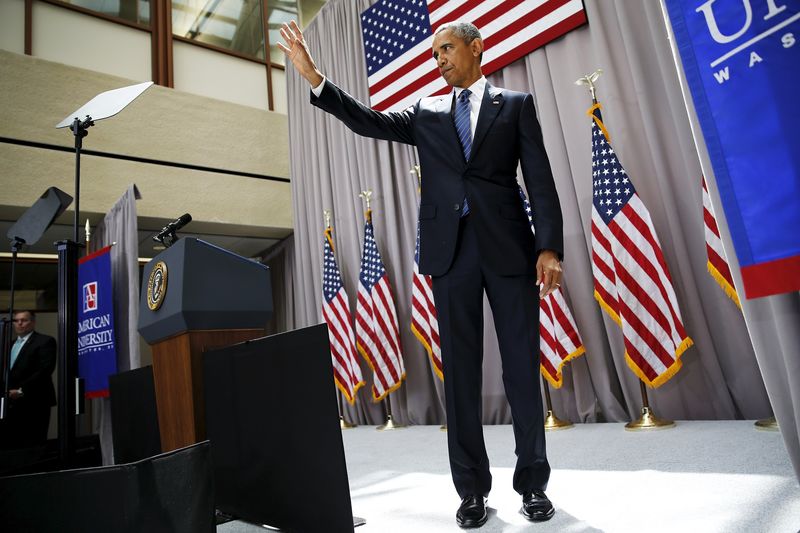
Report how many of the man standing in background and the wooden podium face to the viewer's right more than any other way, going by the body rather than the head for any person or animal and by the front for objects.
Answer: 0

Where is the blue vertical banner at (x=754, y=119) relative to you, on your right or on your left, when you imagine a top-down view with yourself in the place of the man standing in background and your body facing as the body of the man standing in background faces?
on your left

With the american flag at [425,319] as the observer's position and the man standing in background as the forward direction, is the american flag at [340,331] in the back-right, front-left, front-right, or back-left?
front-right

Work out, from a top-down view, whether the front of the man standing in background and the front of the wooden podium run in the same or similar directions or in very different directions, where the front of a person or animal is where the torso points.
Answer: same or similar directions

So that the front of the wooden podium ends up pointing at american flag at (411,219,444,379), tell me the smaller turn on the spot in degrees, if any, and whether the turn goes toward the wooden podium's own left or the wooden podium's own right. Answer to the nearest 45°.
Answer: approximately 180°

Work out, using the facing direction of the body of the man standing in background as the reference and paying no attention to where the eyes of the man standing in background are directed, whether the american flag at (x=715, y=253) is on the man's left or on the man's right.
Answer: on the man's left

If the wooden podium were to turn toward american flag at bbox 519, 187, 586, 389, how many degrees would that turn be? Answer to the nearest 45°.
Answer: approximately 180°

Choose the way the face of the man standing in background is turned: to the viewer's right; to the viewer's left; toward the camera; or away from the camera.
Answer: toward the camera

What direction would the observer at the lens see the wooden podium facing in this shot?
facing the viewer and to the left of the viewer

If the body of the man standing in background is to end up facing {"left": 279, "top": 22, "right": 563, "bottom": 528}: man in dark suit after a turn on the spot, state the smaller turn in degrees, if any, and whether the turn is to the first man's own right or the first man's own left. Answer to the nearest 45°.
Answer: approximately 45° to the first man's own left

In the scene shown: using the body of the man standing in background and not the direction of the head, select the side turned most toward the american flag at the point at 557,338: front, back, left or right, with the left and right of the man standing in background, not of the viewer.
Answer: left

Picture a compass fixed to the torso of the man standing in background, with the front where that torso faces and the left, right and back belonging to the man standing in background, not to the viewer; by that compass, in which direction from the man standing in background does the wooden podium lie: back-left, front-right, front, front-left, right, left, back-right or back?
front-left

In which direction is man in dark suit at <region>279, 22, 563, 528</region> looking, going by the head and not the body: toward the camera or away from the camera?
toward the camera

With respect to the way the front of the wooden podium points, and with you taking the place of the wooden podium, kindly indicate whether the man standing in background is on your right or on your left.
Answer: on your right
